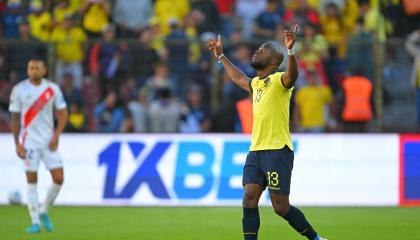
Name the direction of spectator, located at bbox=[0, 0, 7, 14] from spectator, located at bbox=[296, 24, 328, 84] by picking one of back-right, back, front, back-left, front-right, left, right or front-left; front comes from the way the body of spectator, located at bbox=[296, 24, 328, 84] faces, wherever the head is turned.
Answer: right

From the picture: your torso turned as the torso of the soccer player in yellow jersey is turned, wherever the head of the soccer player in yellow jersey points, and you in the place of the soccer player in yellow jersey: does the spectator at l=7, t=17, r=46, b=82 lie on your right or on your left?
on your right

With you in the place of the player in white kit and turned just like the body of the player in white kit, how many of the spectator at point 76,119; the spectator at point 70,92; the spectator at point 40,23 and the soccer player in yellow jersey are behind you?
3

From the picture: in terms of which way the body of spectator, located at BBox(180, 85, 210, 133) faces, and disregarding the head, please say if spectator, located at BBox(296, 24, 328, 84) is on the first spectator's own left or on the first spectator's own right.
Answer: on the first spectator's own left

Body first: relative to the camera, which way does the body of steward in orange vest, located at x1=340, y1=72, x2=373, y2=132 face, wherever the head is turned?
away from the camera

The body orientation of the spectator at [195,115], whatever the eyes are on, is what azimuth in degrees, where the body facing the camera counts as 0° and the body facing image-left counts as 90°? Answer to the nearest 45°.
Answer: approximately 0°

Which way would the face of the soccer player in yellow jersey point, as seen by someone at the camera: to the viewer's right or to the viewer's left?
to the viewer's left
